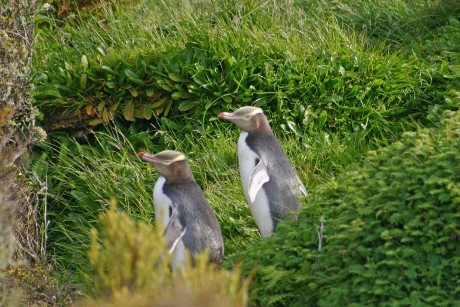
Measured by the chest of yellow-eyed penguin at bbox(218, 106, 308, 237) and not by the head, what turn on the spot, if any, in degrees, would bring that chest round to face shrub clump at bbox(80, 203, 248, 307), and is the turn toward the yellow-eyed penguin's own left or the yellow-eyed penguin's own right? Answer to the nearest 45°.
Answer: approximately 90° to the yellow-eyed penguin's own left

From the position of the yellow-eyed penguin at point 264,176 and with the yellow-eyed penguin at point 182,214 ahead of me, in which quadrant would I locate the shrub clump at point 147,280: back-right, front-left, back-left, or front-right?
front-left

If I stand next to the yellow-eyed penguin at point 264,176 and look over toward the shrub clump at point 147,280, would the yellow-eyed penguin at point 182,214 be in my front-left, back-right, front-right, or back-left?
front-right

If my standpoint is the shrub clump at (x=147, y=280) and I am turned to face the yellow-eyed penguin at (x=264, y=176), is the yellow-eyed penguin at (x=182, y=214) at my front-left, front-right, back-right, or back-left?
front-left

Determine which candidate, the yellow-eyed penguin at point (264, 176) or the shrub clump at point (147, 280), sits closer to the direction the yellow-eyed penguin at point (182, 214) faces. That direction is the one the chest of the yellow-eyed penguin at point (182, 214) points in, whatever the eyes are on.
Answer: the shrub clump

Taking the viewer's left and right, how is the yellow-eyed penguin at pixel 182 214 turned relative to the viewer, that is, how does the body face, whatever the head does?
facing to the left of the viewer

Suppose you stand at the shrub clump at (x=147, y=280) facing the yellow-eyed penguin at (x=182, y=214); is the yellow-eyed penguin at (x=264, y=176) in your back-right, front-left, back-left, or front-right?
front-right

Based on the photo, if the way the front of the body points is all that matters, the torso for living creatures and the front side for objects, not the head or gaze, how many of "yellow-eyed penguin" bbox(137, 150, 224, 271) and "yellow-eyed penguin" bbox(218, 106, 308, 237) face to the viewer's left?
2

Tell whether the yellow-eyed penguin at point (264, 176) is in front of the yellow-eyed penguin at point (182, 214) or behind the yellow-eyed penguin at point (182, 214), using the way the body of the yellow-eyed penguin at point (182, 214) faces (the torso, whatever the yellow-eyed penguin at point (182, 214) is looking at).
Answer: behind

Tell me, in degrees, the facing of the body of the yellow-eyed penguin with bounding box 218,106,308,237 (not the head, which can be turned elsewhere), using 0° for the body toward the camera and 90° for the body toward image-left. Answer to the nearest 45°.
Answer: approximately 90°

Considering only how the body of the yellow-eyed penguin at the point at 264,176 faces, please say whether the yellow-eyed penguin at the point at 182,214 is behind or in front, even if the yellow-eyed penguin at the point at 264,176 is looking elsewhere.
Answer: in front
